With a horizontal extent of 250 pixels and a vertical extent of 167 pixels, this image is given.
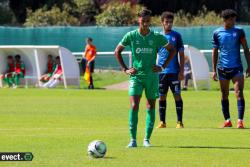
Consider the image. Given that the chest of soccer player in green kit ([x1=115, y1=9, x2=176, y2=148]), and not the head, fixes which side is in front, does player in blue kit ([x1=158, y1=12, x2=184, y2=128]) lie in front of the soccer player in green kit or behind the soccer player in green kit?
behind

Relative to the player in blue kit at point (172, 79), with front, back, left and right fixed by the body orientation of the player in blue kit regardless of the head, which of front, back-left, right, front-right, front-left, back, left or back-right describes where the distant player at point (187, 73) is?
back

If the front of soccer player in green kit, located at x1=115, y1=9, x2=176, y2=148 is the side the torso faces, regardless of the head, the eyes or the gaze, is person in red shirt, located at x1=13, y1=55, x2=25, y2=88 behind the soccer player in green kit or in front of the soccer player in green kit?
behind

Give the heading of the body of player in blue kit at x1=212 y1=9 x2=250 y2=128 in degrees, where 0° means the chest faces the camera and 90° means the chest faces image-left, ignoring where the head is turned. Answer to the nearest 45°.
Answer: approximately 0°

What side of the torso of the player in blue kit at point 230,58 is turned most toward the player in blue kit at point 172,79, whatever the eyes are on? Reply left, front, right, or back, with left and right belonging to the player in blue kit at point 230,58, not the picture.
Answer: right
